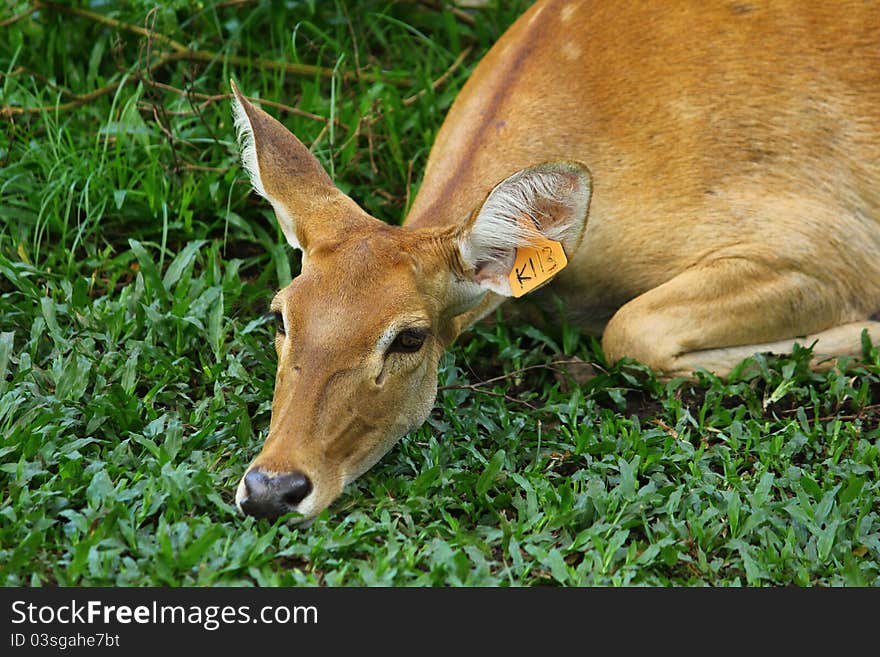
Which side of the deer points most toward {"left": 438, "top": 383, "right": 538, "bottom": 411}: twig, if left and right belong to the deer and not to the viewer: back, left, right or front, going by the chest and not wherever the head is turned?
front

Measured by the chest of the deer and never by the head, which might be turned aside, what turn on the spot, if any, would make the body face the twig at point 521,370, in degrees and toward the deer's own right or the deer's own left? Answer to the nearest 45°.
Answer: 0° — it already faces it

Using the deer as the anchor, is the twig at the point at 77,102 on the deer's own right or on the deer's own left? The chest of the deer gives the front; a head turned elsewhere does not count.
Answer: on the deer's own right

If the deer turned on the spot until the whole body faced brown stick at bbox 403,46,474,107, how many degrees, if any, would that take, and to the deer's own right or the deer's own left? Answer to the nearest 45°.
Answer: approximately 90° to the deer's own right

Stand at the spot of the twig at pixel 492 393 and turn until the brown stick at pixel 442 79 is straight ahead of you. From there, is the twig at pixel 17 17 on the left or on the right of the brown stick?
left

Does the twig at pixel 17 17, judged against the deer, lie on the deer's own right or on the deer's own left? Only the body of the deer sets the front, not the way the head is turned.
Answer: on the deer's own right

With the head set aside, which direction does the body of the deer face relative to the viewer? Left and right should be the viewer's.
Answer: facing the viewer and to the left of the viewer

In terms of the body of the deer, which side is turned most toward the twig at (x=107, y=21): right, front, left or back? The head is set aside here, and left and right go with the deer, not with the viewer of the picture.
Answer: right
